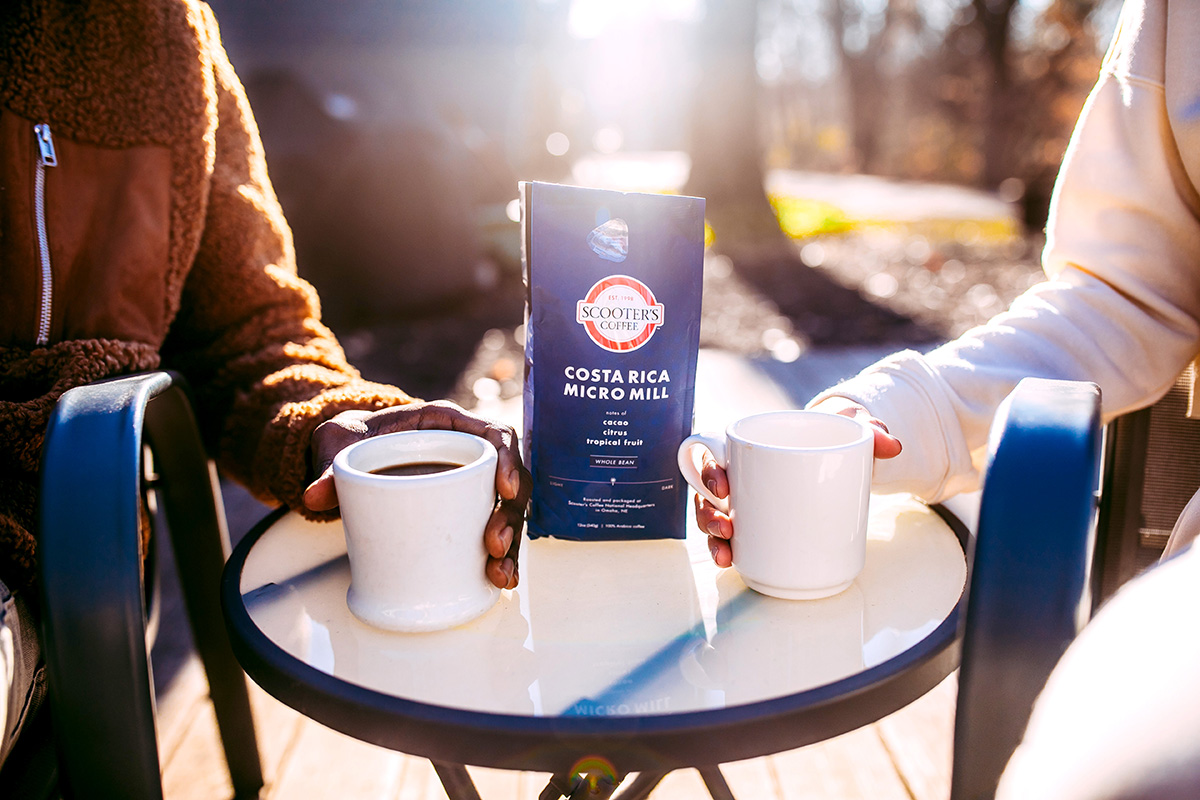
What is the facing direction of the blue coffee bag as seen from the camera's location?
facing the viewer

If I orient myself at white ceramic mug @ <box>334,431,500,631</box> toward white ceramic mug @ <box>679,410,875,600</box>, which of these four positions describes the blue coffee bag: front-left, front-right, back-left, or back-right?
front-left
